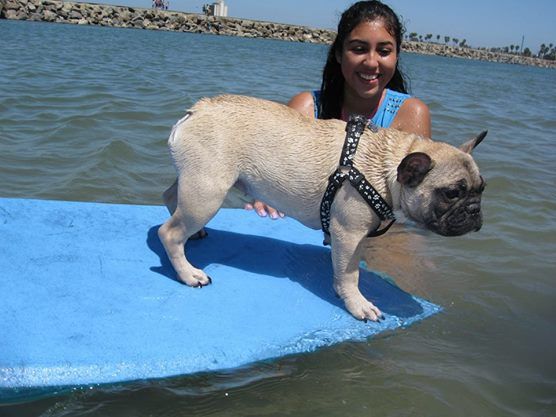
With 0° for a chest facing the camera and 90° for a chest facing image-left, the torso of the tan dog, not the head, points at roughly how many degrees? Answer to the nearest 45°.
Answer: approximately 270°

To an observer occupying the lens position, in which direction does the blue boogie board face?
facing to the right of the viewer
